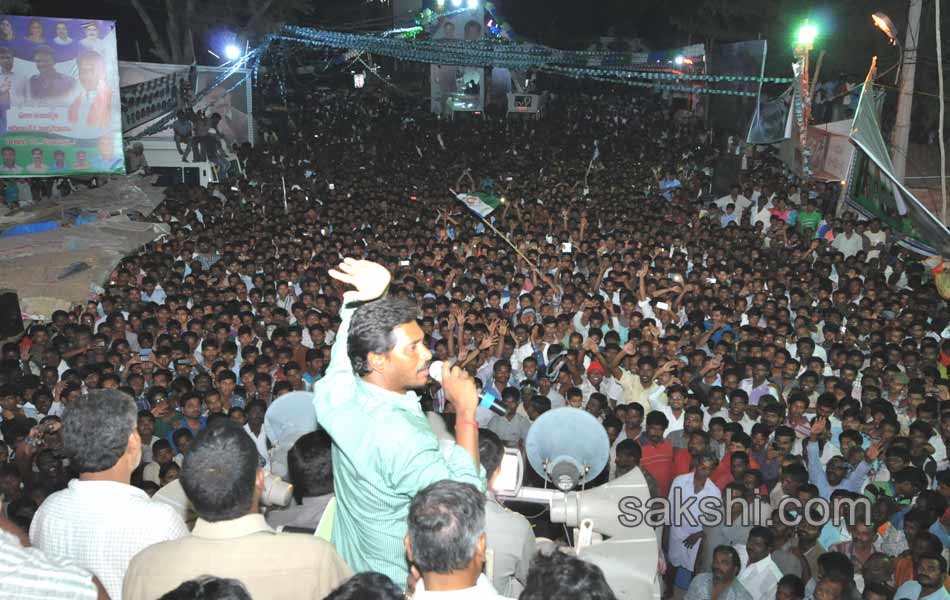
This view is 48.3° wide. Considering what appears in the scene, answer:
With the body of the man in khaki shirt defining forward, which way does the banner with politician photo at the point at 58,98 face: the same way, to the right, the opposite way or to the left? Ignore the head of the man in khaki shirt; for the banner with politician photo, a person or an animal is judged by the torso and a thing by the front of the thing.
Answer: the opposite way

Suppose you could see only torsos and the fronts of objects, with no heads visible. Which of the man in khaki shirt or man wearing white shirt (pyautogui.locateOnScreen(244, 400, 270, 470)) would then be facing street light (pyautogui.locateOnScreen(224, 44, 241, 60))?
the man in khaki shirt

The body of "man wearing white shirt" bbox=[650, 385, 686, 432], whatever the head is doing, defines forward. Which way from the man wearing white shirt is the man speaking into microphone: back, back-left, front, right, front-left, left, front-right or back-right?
front

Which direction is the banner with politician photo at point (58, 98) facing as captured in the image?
toward the camera

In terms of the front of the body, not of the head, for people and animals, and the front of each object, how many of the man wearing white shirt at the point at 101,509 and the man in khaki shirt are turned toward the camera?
0

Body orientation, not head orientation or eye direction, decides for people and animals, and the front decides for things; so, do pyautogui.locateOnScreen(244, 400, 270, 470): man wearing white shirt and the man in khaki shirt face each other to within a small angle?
yes

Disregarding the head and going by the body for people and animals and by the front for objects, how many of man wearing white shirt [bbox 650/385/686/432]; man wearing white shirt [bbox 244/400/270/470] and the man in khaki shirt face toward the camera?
2

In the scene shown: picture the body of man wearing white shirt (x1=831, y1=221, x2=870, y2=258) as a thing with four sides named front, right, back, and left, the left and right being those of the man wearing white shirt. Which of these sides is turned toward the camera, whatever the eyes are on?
front

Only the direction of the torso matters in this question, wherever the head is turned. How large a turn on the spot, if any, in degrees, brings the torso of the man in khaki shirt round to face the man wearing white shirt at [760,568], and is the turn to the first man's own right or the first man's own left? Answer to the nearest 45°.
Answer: approximately 45° to the first man's own right

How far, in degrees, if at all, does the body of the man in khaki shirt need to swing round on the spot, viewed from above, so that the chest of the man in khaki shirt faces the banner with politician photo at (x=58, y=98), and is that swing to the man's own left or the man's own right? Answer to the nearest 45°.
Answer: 0° — they already face it

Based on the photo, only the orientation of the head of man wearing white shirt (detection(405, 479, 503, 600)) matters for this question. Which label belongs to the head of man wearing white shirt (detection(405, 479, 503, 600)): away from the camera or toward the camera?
away from the camera

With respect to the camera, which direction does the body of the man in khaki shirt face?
away from the camera

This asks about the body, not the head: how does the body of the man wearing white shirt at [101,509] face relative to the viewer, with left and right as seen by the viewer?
facing away from the viewer and to the right of the viewer

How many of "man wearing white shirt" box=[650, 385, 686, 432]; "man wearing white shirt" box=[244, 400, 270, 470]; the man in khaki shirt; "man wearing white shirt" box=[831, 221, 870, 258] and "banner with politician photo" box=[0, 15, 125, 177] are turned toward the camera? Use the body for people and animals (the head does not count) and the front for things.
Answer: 4

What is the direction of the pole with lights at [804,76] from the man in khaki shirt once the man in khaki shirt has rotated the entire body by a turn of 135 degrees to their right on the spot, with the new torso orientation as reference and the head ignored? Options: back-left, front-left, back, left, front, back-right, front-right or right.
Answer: left

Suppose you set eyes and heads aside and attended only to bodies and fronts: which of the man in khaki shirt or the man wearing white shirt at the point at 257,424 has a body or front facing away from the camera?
the man in khaki shirt

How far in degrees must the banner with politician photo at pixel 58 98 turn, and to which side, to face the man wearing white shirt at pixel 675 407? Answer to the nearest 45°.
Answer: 0° — it already faces them
